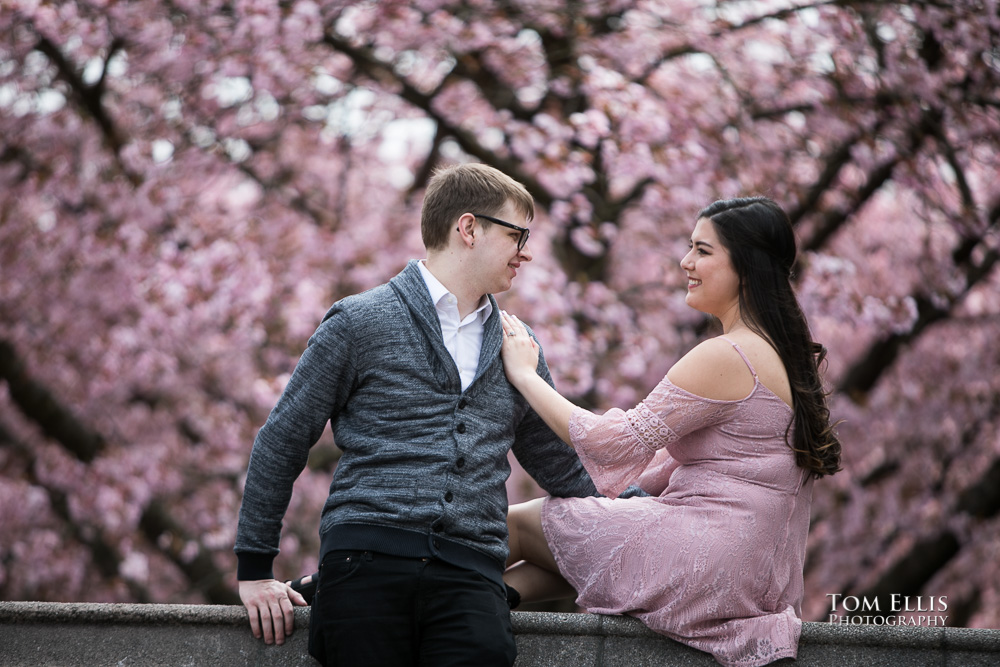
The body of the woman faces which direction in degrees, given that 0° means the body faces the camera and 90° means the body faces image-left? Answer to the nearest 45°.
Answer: approximately 90°

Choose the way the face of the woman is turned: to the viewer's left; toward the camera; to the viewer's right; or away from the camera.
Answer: to the viewer's left

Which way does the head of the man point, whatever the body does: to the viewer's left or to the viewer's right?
to the viewer's right
